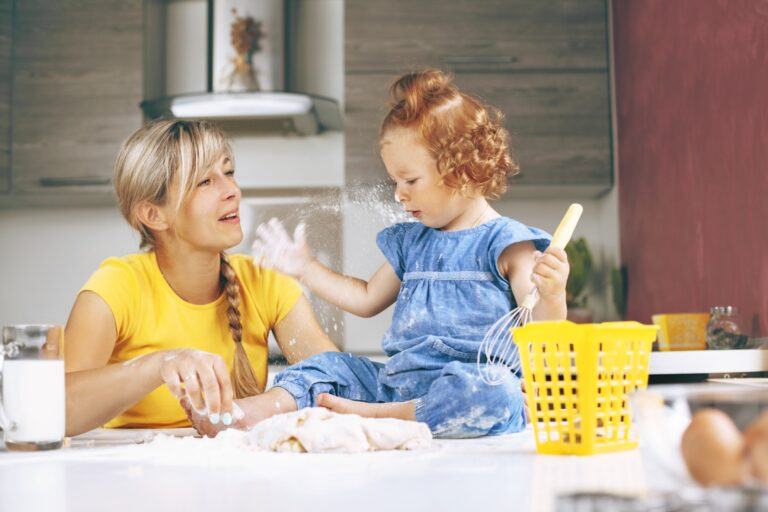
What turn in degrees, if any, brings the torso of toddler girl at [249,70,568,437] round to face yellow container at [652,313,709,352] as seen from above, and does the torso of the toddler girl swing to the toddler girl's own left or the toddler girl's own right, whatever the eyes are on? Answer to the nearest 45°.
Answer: approximately 180°

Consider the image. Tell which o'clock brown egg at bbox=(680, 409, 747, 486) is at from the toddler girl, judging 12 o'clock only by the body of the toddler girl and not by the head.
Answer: The brown egg is roughly at 10 o'clock from the toddler girl.

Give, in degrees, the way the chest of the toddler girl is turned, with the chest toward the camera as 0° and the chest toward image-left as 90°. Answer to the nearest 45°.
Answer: approximately 45°

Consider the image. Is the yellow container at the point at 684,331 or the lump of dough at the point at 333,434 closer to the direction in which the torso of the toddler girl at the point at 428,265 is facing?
the lump of dough

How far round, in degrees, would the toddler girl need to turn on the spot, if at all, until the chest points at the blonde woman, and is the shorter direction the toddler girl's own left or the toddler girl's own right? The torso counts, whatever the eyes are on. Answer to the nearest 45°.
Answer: approximately 45° to the toddler girl's own right

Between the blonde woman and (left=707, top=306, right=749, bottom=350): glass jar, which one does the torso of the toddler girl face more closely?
the blonde woman

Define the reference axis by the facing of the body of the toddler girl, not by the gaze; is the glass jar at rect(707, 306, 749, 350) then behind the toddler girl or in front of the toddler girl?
behind
